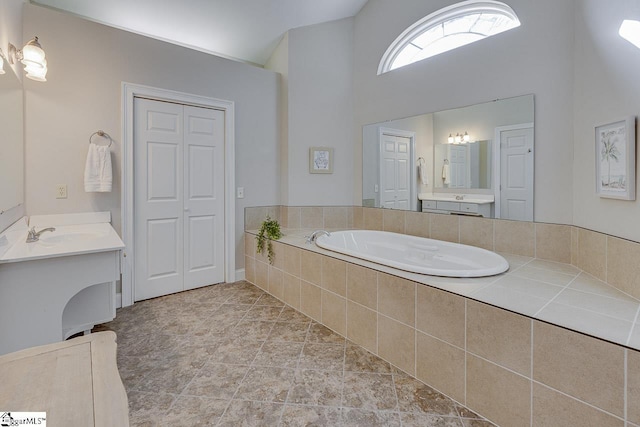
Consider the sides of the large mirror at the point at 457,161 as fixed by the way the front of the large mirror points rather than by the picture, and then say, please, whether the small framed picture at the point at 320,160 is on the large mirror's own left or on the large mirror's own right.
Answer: on the large mirror's own right

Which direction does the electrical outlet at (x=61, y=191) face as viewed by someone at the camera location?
facing the viewer

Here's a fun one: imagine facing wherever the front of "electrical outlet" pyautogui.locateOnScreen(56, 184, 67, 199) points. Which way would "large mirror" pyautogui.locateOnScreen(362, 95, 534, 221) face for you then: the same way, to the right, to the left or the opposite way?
to the right

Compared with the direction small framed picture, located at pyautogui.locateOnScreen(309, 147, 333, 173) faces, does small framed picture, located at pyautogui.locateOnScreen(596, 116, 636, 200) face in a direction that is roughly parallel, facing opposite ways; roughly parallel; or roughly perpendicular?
roughly perpendicular

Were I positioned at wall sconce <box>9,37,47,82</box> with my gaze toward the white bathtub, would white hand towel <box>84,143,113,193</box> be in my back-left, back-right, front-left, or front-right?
front-left

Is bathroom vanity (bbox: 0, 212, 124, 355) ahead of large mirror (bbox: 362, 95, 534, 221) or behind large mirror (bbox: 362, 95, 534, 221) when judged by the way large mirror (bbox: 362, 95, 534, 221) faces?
ahead

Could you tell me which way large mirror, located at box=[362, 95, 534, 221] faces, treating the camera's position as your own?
facing the viewer and to the left of the viewer

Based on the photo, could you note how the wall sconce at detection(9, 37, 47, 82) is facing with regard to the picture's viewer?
facing to the right of the viewer
